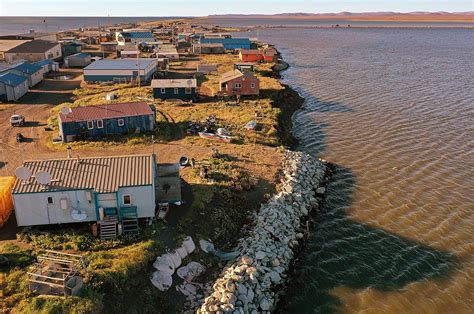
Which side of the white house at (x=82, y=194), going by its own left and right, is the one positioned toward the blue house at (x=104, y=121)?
back

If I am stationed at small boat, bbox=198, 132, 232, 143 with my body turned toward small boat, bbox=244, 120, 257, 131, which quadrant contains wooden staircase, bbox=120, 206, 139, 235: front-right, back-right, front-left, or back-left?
back-right

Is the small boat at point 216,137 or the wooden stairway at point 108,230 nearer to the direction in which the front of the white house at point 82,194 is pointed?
the wooden stairway

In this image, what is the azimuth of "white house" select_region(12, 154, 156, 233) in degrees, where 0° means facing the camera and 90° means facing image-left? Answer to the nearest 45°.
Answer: approximately 0°

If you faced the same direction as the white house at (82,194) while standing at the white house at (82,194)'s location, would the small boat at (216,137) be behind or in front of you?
behind

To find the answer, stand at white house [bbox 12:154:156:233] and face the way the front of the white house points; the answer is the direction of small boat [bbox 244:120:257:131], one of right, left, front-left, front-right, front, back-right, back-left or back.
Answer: back-left

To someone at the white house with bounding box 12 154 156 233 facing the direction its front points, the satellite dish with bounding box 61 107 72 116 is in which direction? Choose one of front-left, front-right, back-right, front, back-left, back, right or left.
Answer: back

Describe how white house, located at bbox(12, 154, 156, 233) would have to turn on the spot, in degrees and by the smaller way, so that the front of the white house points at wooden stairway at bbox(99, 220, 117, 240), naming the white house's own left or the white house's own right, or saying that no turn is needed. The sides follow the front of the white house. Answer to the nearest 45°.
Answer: approximately 45° to the white house's own left

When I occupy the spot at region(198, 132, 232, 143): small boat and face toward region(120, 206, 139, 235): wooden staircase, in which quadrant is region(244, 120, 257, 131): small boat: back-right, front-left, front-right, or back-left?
back-left
